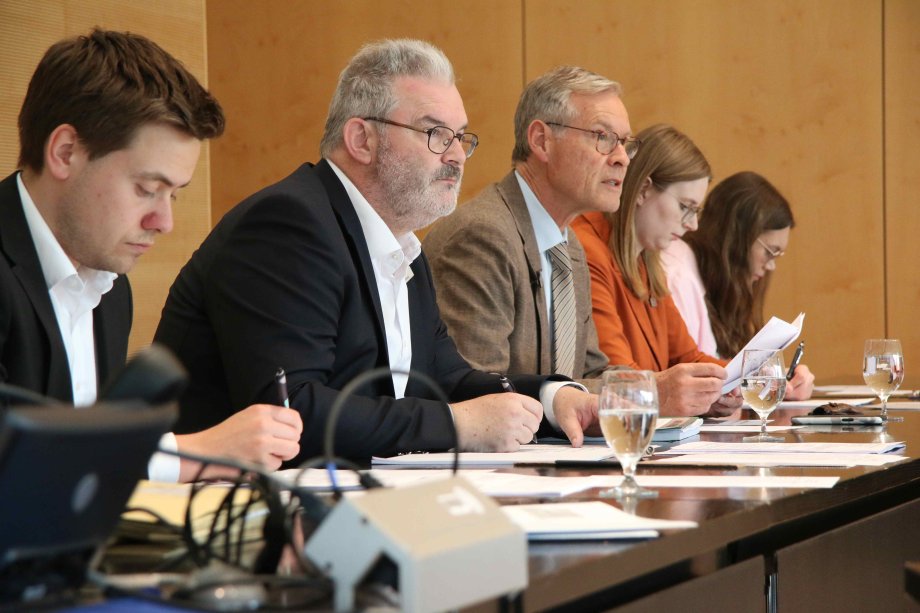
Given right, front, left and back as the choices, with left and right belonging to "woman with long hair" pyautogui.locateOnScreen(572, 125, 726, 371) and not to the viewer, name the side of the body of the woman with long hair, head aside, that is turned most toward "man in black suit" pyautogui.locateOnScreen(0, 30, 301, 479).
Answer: right

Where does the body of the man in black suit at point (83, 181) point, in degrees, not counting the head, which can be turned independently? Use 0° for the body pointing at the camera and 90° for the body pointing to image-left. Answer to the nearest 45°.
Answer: approximately 315°

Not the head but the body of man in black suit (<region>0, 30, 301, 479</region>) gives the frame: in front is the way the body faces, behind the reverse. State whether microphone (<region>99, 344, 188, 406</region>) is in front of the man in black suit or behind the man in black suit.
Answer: in front

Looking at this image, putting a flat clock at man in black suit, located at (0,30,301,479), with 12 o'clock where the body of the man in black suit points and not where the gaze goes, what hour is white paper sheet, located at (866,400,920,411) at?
The white paper sheet is roughly at 10 o'clock from the man in black suit.

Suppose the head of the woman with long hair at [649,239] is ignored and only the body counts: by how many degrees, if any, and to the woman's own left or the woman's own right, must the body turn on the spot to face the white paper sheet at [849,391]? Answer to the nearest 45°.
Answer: approximately 45° to the woman's own left

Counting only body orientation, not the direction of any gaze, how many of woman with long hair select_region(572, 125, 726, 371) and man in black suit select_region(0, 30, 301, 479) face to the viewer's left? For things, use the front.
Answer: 0

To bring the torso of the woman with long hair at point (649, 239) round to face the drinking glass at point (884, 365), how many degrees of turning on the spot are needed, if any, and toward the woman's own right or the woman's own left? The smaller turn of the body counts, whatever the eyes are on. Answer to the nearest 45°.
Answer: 0° — they already face it

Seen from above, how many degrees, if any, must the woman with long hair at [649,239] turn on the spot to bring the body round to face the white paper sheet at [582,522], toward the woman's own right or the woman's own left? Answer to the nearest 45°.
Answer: approximately 45° to the woman's own right

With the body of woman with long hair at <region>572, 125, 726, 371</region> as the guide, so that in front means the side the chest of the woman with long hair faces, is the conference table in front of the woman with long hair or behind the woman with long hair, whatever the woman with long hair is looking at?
in front

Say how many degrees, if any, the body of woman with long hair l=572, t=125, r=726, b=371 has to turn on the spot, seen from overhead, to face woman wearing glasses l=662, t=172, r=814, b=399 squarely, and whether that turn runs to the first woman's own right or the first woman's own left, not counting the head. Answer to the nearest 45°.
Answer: approximately 90° to the first woman's own left

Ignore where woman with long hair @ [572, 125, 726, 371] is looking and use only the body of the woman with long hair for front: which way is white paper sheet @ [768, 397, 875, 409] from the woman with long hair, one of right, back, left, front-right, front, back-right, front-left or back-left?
front

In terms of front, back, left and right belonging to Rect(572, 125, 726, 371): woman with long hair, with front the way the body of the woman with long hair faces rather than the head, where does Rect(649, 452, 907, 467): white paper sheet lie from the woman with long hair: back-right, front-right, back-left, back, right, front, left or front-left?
front-right

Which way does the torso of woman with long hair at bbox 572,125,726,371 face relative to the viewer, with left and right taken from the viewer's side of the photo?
facing the viewer and to the right of the viewer
